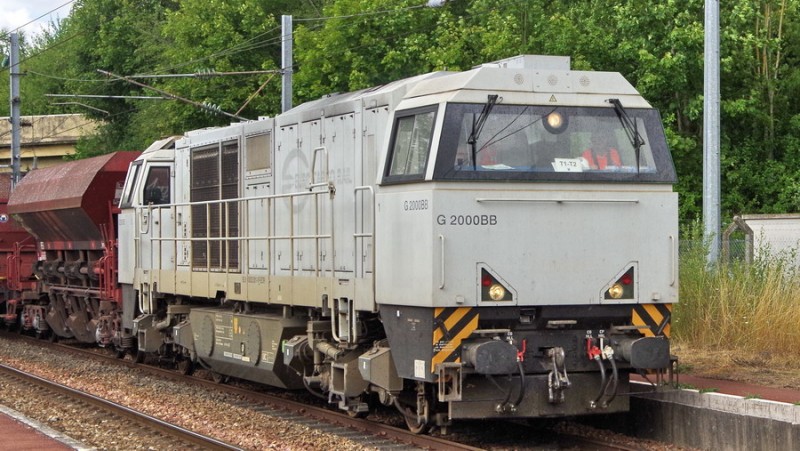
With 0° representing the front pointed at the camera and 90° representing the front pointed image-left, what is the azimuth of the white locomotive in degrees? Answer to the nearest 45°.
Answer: approximately 315°

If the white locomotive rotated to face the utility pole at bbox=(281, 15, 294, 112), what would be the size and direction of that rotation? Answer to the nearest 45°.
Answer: approximately 135° to its left

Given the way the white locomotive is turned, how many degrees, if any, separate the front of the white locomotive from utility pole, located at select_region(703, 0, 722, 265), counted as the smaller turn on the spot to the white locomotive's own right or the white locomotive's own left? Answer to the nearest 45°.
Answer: approximately 90° to the white locomotive's own left

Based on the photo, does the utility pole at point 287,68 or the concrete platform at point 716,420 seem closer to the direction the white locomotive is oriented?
the concrete platform

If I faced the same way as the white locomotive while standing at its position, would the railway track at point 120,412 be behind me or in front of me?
behind

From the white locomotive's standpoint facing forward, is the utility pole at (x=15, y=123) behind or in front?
behind

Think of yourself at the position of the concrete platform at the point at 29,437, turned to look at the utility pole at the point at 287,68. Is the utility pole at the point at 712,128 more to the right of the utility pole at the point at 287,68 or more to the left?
right
